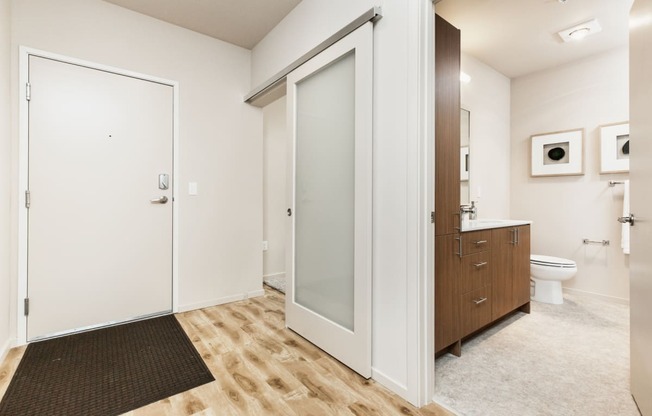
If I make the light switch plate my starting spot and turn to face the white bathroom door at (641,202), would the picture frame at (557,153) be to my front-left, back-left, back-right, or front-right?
front-left

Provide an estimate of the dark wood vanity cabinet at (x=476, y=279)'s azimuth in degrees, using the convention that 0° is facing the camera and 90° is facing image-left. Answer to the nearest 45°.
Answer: approximately 315°

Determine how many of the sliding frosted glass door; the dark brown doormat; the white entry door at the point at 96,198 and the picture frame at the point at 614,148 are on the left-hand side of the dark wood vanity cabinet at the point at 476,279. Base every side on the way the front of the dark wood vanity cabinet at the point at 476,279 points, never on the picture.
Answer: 1

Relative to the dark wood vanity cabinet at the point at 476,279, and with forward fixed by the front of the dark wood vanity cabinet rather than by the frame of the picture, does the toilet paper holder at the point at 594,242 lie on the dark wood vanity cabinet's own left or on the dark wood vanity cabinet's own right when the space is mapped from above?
on the dark wood vanity cabinet's own left

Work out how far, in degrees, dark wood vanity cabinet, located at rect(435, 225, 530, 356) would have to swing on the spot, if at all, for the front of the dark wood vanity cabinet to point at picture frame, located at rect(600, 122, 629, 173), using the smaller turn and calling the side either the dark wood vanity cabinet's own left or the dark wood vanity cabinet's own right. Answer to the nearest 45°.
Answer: approximately 90° to the dark wood vanity cabinet's own left

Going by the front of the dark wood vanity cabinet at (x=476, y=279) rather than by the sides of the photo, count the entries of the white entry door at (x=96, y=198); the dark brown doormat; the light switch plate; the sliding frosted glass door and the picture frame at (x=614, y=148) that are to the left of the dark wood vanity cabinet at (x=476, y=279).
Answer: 1

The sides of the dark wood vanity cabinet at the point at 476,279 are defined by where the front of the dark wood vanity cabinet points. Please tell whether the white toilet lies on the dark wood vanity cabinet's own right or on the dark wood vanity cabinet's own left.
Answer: on the dark wood vanity cabinet's own left

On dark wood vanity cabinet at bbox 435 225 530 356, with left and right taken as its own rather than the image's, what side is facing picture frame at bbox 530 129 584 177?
left
